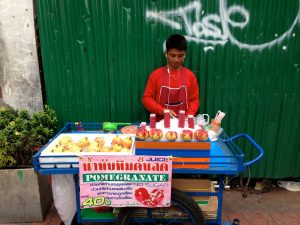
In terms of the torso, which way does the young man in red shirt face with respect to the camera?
toward the camera

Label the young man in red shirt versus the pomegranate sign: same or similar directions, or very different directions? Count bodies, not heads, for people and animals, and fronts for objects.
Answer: same or similar directions

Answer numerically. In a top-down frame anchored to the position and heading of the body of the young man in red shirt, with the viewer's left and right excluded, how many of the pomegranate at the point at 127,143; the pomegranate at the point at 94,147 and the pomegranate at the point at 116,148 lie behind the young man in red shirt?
0

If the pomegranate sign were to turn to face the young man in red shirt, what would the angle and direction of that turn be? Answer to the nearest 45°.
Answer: approximately 135° to its left

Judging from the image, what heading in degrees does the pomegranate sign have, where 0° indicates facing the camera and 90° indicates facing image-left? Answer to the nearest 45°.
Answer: approximately 0°

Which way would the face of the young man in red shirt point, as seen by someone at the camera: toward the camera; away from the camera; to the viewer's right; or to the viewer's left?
toward the camera

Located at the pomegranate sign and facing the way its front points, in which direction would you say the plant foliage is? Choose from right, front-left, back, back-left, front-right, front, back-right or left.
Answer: back-right

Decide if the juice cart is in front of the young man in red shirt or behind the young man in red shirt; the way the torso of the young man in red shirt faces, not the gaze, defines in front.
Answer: in front

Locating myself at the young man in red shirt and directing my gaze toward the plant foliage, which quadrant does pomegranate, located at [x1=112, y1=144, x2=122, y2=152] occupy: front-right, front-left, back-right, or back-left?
front-left

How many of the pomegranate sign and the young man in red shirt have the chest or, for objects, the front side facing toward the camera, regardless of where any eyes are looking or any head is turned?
2

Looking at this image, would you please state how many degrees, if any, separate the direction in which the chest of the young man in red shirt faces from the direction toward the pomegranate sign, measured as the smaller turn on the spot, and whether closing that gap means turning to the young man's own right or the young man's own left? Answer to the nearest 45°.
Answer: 0° — they already face it
